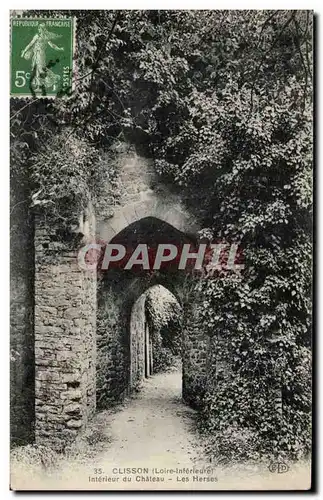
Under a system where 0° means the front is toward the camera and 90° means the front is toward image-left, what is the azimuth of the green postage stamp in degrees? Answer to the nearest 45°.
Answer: approximately 0°
